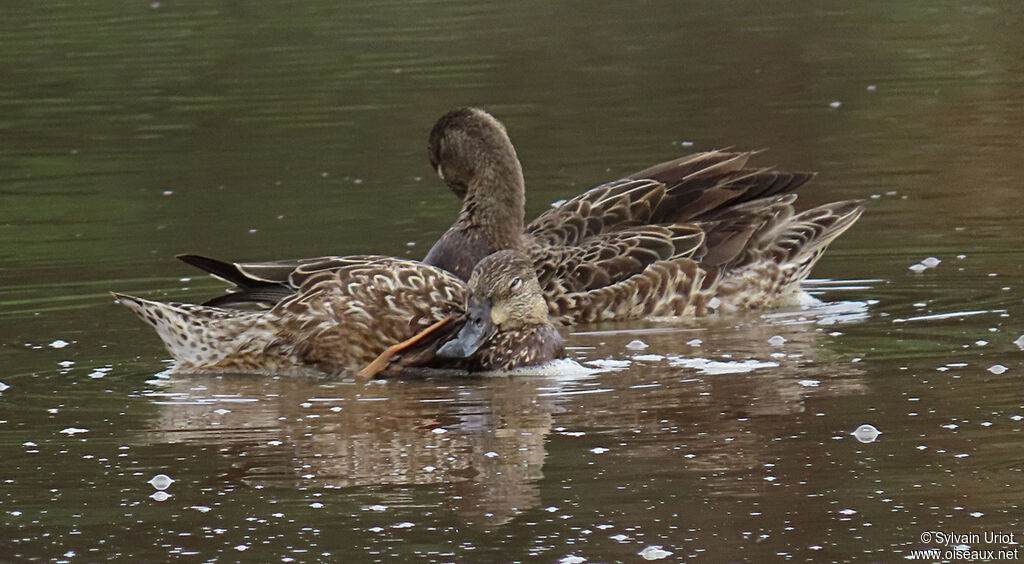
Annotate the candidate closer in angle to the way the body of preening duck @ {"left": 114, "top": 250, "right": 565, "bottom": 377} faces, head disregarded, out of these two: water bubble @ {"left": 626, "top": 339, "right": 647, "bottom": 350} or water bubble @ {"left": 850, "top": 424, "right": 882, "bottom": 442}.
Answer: the water bubble @ {"left": 626, "top": 339, "right": 647, "bottom": 350}

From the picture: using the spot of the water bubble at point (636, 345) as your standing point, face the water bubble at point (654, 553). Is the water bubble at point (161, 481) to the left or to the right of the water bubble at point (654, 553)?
right

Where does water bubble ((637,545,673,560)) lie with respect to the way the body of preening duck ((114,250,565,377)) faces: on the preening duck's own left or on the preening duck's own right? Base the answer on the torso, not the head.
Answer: on the preening duck's own right

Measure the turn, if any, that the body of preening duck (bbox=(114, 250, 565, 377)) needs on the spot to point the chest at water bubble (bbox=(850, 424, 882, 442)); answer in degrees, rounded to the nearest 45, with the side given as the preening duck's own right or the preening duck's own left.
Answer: approximately 45° to the preening duck's own right

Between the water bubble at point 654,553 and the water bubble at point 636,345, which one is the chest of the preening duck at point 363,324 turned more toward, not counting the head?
the water bubble at point 636,345

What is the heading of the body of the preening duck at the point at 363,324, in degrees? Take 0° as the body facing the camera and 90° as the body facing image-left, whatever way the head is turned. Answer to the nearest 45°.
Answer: approximately 270°
